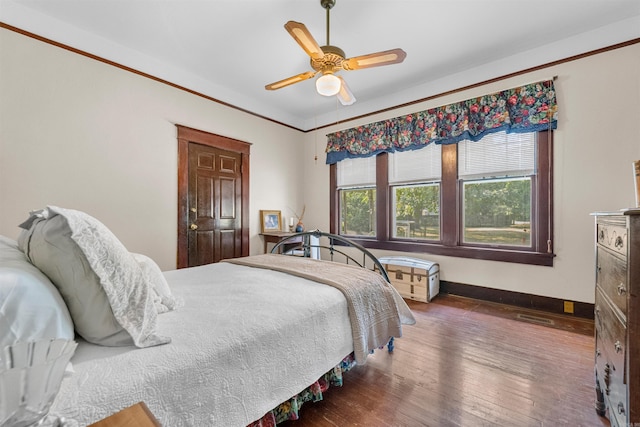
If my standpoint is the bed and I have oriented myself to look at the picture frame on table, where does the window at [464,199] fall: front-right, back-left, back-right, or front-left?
front-right

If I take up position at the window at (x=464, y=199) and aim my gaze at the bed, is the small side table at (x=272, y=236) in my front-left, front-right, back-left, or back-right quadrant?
front-right

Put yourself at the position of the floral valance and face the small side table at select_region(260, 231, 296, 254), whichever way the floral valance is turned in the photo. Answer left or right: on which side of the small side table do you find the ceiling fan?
left

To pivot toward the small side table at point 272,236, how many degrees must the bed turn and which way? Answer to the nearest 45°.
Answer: approximately 45° to its left

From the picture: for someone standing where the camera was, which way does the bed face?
facing away from the viewer and to the right of the viewer

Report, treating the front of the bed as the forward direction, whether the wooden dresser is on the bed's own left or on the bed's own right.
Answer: on the bed's own right

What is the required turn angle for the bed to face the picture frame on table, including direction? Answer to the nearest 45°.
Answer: approximately 45° to its left

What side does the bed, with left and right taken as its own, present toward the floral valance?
front

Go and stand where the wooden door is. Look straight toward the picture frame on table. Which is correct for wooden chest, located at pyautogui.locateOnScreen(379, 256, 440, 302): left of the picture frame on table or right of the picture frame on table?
right

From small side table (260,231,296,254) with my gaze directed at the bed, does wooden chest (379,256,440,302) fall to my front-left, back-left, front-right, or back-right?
front-left

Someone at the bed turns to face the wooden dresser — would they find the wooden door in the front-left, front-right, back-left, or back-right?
back-left

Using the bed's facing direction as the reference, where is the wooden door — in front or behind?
in front

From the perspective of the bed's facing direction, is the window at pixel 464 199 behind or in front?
in front
